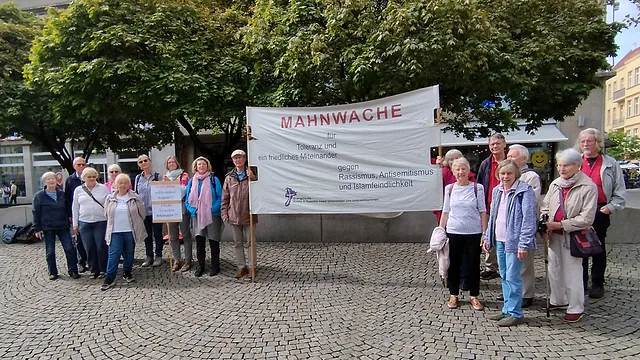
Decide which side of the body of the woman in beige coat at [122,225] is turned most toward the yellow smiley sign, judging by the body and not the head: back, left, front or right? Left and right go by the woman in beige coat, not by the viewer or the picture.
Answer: left

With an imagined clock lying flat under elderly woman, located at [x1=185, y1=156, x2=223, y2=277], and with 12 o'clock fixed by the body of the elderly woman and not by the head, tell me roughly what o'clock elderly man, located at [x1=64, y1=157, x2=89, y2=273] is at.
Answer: The elderly man is roughly at 4 o'clock from the elderly woman.

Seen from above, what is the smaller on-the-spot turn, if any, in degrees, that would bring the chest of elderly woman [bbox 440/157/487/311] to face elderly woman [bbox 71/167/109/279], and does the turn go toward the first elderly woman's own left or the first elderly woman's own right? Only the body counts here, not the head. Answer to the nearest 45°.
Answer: approximately 90° to the first elderly woman's own right

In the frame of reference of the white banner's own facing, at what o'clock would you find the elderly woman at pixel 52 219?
The elderly woman is roughly at 3 o'clock from the white banner.

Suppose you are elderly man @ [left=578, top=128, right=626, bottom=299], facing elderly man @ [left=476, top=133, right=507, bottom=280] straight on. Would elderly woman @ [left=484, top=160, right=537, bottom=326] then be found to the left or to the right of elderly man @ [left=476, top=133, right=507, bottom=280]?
left

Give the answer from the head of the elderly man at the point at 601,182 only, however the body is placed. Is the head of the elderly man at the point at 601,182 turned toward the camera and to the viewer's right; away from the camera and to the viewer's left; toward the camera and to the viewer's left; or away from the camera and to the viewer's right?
toward the camera and to the viewer's left

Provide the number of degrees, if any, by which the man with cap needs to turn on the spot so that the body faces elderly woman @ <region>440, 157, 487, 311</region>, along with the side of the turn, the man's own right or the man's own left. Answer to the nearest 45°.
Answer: approximately 45° to the man's own left

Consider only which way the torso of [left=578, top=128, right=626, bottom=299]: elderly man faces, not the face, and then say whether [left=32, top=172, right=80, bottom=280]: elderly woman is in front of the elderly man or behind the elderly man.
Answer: in front

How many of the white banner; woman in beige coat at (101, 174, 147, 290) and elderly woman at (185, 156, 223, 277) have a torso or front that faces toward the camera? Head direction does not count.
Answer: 3

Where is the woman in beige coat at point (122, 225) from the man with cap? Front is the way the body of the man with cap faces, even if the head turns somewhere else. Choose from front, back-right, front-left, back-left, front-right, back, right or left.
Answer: right

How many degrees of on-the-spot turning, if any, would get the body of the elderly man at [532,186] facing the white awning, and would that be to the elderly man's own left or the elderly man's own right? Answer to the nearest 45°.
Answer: approximately 135° to the elderly man's own right

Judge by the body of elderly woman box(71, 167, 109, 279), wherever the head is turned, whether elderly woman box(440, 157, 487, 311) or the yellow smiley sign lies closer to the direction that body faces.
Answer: the elderly woman

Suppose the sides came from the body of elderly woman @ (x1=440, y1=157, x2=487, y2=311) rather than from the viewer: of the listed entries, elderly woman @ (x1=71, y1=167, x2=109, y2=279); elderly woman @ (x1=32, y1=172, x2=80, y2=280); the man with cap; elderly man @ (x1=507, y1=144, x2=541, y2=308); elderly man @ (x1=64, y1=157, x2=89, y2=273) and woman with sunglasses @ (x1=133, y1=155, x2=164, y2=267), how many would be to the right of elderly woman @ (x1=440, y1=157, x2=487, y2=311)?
5
